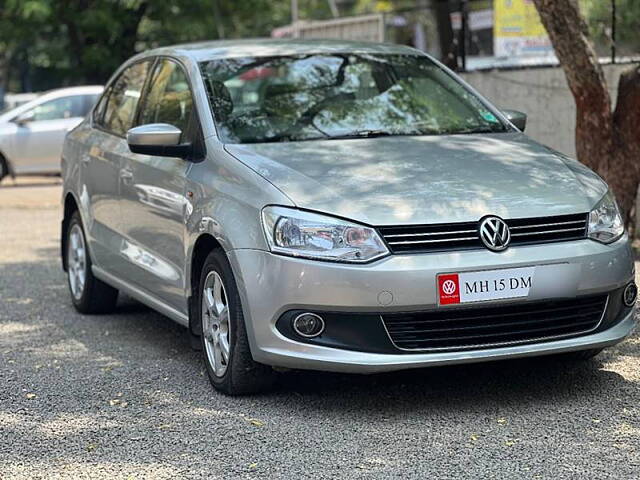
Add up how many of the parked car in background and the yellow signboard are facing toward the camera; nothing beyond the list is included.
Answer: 1

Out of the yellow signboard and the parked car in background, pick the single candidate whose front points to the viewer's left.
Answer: the parked car in background

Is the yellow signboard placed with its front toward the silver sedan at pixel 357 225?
yes

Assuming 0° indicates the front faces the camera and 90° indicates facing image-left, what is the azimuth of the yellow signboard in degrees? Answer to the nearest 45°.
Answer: approximately 0°

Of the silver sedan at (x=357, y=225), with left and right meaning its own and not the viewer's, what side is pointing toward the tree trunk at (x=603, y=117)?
left

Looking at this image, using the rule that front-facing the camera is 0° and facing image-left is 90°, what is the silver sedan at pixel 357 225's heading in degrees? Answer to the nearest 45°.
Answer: approximately 315°

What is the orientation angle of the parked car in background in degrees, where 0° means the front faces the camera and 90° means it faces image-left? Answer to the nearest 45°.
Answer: approximately 90°

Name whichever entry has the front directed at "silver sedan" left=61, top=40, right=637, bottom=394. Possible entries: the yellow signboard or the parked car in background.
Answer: the yellow signboard
